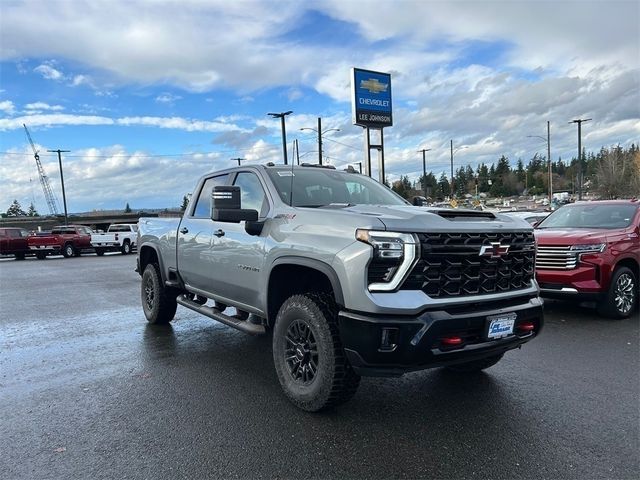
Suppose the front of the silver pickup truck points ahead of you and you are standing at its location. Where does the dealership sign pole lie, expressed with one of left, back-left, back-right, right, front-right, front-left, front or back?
back-left

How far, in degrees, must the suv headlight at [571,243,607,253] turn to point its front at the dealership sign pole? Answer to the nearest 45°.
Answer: approximately 90° to its right

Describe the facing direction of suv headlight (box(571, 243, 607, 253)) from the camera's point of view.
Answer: facing the viewer and to the left of the viewer

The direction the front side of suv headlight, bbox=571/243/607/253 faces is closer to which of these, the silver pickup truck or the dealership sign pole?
the silver pickup truck

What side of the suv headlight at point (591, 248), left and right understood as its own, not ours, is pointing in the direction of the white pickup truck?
right

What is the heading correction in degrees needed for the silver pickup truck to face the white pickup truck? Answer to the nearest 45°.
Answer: approximately 180°

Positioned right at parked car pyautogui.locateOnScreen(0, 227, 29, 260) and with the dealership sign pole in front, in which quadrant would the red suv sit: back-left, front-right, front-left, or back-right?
front-right

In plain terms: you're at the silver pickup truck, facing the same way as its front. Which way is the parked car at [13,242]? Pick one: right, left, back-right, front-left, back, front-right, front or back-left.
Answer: back

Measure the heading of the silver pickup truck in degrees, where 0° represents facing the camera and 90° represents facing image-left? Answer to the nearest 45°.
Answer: approximately 315°

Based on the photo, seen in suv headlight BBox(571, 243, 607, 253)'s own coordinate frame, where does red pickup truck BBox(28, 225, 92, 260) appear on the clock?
The red pickup truck is roughly at 2 o'clock from the suv headlight.

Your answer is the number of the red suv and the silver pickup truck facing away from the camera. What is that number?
0

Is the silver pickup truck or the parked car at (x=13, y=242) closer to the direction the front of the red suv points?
the silver pickup truck
